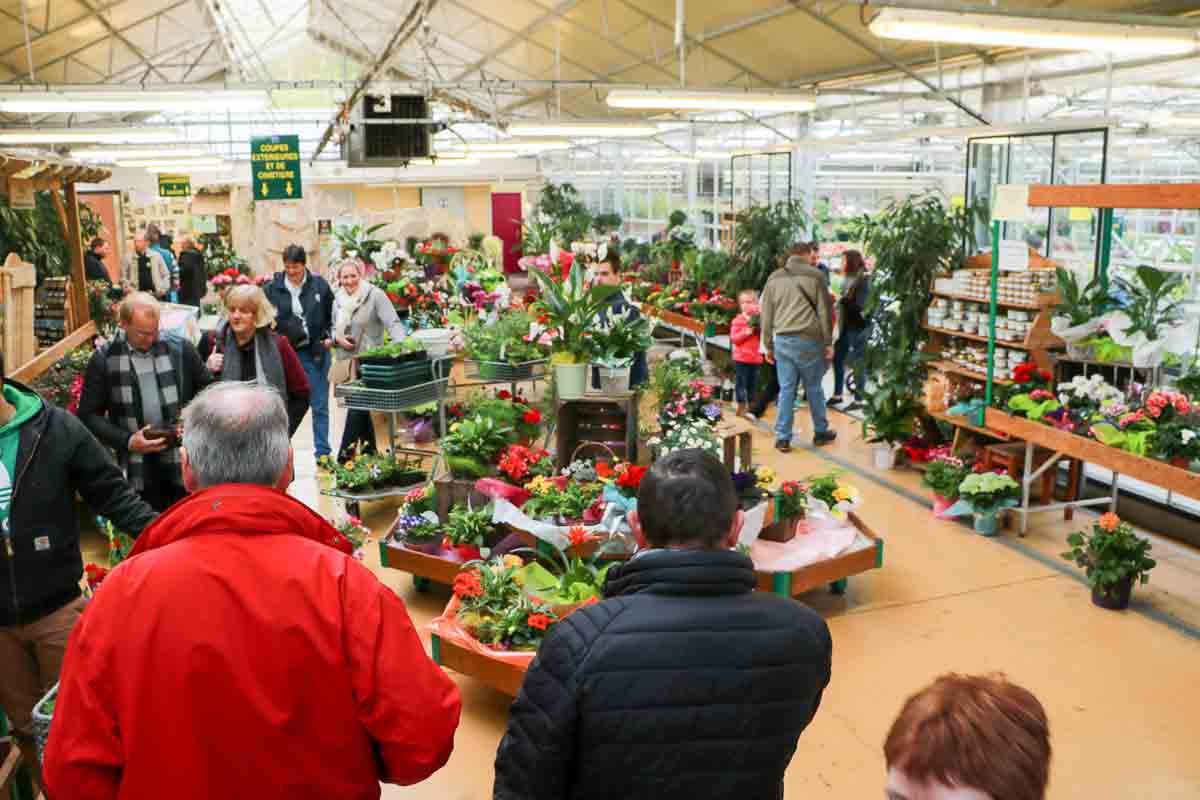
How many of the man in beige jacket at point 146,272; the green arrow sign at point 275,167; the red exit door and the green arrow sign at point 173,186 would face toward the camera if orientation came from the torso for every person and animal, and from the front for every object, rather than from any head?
4

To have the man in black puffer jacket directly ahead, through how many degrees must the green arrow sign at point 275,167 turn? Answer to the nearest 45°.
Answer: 0° — it already faces them

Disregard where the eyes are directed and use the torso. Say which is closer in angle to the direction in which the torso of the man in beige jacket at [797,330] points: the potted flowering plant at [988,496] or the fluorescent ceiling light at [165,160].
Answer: the fluorescent ceiling light

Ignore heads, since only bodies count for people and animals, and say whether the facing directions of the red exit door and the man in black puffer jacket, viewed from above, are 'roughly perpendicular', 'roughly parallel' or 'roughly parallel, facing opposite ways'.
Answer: roughly parallel, facing opposite ways

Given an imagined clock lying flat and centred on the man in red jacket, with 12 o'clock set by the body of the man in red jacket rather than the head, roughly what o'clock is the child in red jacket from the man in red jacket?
The child in red jacket is roughly at 1 o'clock from the man in red jacket.

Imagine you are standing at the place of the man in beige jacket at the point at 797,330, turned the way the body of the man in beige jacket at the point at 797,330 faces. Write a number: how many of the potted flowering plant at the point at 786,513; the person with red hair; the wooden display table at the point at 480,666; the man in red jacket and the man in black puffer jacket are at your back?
5

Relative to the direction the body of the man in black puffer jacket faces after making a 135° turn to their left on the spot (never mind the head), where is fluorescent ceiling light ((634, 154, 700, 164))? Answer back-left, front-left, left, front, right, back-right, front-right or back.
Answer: back-right

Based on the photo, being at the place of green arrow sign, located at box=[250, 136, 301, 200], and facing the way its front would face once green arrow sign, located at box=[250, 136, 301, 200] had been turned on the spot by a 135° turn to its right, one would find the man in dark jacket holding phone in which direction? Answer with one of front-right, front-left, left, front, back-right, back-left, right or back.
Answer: back-left

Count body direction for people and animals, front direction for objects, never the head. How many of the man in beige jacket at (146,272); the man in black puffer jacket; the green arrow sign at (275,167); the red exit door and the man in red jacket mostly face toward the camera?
3

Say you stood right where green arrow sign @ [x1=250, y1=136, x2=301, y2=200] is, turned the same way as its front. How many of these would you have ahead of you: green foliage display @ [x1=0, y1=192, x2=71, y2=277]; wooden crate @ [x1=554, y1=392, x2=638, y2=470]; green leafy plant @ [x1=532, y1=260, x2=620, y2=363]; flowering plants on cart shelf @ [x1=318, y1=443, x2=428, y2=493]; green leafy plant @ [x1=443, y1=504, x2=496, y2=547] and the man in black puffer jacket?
6

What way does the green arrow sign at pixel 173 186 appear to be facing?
toward the camera

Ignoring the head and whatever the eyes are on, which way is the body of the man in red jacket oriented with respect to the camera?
away from the camera

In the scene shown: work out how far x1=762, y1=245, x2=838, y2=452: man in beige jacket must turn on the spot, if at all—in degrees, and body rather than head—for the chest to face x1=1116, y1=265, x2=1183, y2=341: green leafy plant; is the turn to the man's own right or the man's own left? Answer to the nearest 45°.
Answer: approximately 135° to the man's own right

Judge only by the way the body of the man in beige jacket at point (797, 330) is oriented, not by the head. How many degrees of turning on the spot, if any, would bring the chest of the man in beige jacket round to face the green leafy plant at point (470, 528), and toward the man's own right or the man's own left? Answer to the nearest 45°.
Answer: approximately 135° to the man's own left

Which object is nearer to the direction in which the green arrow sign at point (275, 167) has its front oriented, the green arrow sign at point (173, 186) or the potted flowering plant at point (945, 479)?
the potted flowering plant

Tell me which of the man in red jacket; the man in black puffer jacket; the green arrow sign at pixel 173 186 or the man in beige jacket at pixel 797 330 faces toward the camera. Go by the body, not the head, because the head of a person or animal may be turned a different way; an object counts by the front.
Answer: the green arrow sign

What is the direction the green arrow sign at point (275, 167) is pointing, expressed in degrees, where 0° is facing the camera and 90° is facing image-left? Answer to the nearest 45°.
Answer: approximately 0°
